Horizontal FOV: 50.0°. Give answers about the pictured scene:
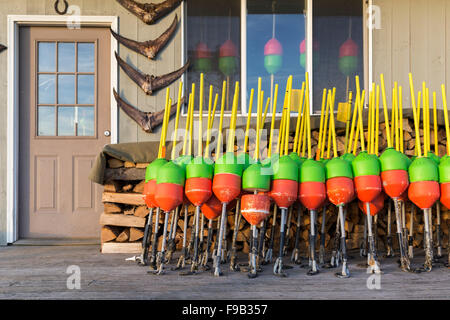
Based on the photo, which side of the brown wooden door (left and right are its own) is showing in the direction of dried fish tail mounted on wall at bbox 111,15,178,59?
left

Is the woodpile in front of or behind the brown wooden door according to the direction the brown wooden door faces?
in front

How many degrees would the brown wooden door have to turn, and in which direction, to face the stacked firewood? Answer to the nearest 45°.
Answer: approximately 45° to its left

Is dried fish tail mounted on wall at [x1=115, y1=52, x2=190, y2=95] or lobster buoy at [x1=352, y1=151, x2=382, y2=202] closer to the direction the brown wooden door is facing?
the lobster buoy

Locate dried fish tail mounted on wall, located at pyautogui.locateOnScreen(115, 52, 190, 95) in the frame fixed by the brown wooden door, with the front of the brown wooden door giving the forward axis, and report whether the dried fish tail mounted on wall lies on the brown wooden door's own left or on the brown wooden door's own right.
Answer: on the brown wooden door's own left

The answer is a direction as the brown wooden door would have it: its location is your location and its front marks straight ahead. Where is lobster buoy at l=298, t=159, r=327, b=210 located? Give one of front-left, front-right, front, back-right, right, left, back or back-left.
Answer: front-left

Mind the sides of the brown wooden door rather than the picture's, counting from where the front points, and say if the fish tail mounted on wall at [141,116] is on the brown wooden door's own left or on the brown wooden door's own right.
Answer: on the brown wooden door's own left

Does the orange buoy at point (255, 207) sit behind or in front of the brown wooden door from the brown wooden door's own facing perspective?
in front

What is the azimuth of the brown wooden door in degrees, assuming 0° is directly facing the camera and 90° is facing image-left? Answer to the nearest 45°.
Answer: approximately 0°

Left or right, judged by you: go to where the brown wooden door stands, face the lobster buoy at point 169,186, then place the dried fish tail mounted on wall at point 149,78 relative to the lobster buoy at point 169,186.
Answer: left

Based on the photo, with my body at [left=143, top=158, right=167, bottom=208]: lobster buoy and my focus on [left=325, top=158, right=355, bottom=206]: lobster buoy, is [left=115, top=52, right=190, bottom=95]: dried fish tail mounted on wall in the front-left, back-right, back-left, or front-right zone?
back-left

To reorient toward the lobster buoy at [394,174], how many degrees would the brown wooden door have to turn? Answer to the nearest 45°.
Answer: approximately 45° to its left

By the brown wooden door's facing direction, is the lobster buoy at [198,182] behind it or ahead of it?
ahead
